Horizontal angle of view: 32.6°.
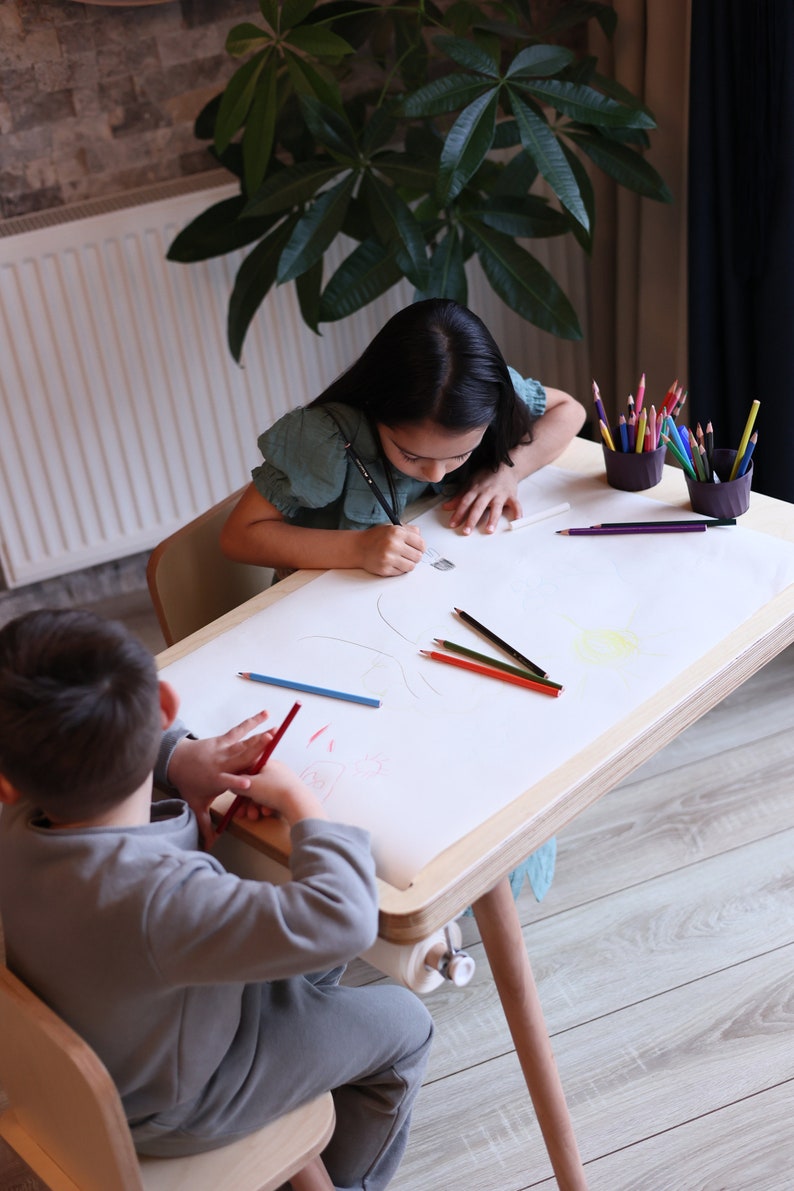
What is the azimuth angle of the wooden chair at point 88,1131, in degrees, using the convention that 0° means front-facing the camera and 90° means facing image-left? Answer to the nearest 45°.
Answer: approximately 225°

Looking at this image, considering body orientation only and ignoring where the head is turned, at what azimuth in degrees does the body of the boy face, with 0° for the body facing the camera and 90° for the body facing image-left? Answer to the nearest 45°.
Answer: approximately 225°

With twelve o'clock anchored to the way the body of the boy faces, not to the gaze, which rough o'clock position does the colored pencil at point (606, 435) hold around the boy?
The colored pencil is roughly at 12 o'clock from the boy.

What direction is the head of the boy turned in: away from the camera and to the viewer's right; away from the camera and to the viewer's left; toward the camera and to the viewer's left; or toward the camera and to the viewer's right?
away from the camera and to the viewer's right

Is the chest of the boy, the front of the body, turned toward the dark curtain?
yes
